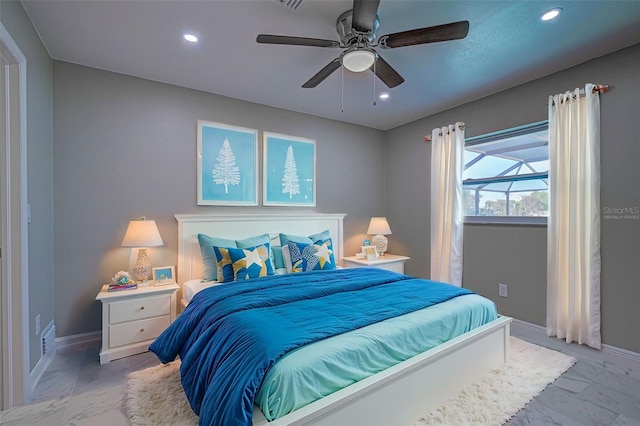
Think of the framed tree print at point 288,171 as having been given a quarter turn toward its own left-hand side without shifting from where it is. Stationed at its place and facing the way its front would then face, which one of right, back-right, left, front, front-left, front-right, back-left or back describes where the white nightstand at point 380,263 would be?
front-right

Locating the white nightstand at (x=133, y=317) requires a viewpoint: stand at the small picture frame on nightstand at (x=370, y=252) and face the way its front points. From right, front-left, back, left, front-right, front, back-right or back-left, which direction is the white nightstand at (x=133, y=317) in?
right

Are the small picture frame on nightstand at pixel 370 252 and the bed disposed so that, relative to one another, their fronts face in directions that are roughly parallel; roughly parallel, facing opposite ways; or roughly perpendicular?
roughly parallel

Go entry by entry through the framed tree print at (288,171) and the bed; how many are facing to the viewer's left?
0

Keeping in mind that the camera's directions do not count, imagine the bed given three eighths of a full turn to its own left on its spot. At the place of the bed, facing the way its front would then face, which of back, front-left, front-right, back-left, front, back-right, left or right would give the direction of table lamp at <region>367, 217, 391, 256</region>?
front

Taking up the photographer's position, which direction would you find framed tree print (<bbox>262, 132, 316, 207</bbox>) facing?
facing the viewer and to the right of the viewer

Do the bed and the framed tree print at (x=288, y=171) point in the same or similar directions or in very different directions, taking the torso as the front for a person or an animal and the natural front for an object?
same or similar directions

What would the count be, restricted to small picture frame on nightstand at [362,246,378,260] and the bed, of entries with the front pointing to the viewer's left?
0

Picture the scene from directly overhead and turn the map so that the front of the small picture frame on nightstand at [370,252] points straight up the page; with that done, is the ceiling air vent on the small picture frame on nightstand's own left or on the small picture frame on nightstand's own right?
on the small picture frame on nightstand's own right

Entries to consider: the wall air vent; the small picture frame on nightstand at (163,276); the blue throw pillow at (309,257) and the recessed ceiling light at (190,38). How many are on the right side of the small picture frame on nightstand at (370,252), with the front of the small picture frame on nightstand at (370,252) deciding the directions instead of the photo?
4

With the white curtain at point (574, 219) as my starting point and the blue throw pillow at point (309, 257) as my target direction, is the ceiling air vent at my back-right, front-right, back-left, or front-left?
front-left

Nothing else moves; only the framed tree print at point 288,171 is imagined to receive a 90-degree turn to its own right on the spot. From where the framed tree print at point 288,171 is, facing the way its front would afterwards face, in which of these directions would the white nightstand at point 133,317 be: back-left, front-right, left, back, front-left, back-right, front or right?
front

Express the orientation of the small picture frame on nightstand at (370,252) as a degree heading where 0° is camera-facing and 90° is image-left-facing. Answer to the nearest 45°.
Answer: approximately 315°

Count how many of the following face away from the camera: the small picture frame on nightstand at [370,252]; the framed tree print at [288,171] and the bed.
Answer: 0

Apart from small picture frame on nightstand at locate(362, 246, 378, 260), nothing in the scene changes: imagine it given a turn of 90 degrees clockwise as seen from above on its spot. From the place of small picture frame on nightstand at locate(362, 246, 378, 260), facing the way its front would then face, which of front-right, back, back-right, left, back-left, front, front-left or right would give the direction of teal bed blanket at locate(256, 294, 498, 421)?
front-left
